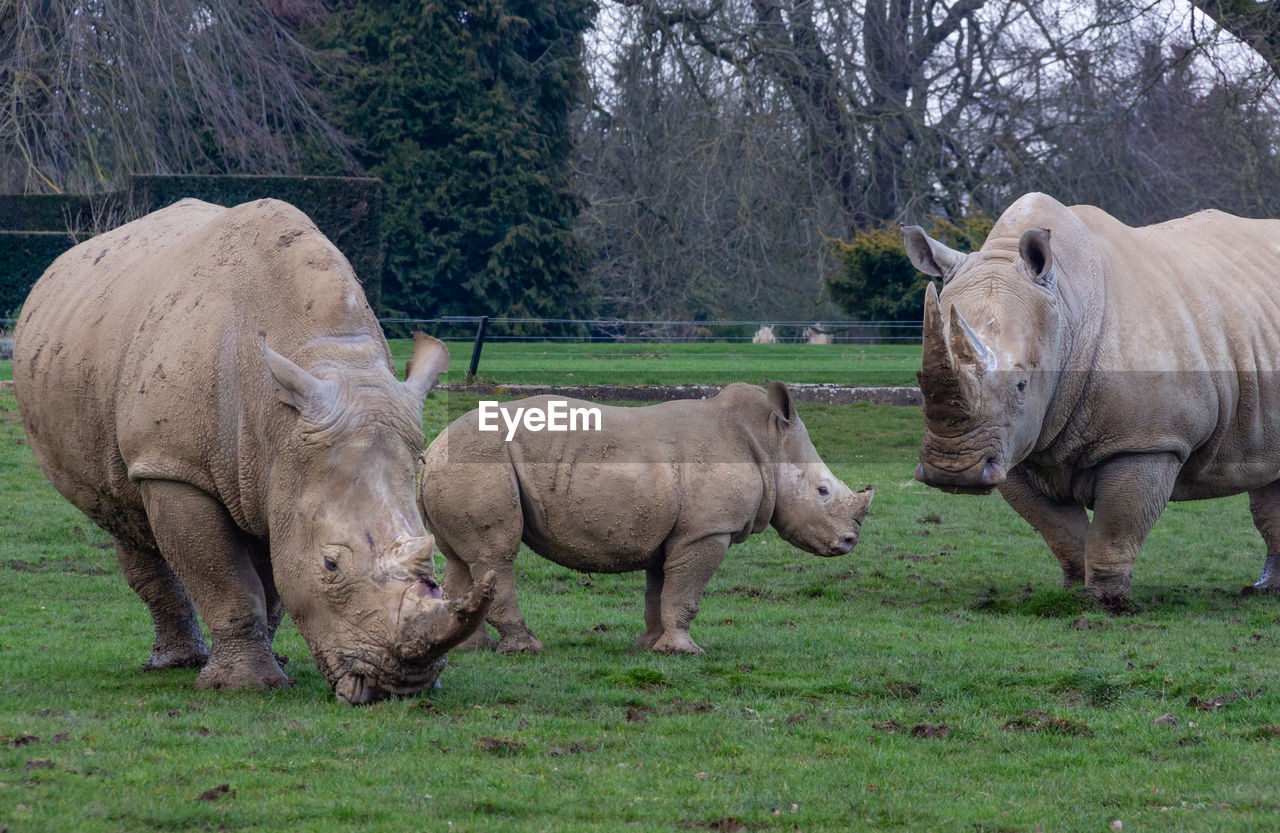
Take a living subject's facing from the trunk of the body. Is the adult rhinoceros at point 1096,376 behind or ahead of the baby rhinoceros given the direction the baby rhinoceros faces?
ahead

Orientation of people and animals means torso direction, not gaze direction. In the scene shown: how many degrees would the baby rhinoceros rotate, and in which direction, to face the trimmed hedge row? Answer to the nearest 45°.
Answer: approximately 135° to its left

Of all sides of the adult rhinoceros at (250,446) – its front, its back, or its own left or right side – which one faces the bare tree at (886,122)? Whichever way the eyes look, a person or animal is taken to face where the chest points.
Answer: left

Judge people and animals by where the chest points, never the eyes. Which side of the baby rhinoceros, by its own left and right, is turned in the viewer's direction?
right

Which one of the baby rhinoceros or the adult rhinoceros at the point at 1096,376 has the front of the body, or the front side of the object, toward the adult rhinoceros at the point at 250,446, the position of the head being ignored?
the adult rhinoceros at the point at 1096,376

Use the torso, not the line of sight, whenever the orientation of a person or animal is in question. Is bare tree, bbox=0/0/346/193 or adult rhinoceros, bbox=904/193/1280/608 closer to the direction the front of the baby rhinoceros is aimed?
the adult rhinoceros

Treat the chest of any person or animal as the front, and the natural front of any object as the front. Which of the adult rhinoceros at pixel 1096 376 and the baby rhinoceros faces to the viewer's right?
the baby rhinoceros

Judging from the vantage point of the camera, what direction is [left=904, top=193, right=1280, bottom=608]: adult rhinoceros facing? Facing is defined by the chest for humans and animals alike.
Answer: facing the viewer and to the left of the viewer

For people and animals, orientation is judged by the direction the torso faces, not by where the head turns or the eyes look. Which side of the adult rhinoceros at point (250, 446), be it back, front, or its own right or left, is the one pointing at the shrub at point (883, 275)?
left

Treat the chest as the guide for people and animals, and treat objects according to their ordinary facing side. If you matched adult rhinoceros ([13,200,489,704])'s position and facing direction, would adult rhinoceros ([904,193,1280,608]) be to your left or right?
on your left

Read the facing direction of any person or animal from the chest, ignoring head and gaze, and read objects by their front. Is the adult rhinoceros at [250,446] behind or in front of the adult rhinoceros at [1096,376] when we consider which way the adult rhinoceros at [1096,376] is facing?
in front

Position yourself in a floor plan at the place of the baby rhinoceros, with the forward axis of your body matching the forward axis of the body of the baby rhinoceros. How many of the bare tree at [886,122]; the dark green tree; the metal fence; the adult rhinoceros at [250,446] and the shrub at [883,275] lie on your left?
4

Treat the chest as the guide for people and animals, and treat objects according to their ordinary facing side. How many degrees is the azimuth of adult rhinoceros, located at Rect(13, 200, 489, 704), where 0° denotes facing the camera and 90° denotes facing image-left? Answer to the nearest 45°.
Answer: approximately 315°

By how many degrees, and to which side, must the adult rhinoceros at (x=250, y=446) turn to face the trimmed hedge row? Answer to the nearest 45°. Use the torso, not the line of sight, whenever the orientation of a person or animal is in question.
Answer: approximately 135° to its left

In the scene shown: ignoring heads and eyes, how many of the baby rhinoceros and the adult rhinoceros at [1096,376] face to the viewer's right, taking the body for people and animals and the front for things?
1
